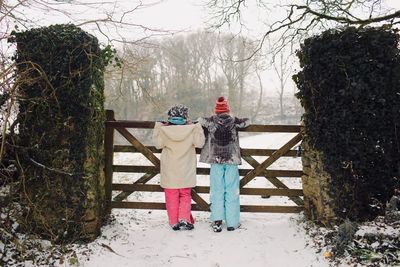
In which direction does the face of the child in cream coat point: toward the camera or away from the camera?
away from the camera

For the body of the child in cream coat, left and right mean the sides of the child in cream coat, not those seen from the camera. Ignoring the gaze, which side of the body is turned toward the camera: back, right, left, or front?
back

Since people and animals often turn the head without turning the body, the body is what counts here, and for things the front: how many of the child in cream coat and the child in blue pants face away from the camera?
2

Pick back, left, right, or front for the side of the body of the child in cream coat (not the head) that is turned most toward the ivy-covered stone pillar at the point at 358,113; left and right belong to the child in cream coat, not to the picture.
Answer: right

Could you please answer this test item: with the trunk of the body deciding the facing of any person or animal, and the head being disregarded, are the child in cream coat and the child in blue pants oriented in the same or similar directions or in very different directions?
same or similar directions

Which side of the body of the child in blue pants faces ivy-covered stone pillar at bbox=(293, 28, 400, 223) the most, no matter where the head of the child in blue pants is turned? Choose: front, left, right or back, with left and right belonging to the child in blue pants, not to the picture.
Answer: right

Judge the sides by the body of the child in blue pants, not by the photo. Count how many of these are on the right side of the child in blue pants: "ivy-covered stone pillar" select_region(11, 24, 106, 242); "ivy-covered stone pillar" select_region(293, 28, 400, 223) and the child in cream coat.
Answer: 1

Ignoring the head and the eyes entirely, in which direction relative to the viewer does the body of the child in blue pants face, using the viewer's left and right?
facing away from the viewer

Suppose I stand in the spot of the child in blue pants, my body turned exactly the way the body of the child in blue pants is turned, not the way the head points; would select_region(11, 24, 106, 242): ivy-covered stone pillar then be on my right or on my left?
on my left
